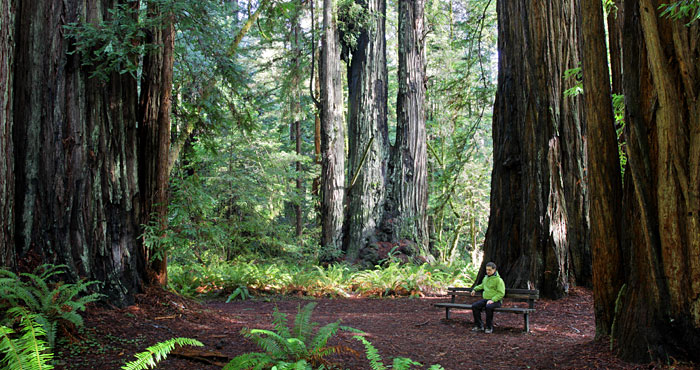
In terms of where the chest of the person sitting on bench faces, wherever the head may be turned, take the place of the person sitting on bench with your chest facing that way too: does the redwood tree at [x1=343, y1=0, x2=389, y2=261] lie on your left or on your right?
on your right

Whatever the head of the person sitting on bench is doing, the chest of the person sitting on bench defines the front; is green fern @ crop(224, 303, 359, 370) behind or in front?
in front

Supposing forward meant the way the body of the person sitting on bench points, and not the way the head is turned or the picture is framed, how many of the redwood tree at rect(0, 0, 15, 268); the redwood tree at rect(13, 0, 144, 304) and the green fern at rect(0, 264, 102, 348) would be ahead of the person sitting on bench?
3

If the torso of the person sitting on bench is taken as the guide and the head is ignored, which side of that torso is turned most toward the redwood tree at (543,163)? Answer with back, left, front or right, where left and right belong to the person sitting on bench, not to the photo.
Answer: back

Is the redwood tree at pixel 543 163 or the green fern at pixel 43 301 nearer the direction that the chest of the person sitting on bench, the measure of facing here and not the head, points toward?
the green fern

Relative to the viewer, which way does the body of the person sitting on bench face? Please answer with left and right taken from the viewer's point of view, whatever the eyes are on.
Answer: facing the viewer and to the left of the viewer

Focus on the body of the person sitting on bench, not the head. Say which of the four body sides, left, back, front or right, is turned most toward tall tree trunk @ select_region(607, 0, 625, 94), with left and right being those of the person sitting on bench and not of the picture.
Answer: left

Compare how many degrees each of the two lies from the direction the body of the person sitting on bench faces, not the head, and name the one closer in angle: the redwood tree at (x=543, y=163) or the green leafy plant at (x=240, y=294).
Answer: the green leafy plant

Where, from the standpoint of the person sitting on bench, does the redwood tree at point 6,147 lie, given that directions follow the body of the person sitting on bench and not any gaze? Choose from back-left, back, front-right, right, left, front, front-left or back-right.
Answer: front

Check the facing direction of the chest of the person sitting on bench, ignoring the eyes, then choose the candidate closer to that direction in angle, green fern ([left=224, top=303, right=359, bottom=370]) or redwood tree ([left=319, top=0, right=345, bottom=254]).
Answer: the green fern
